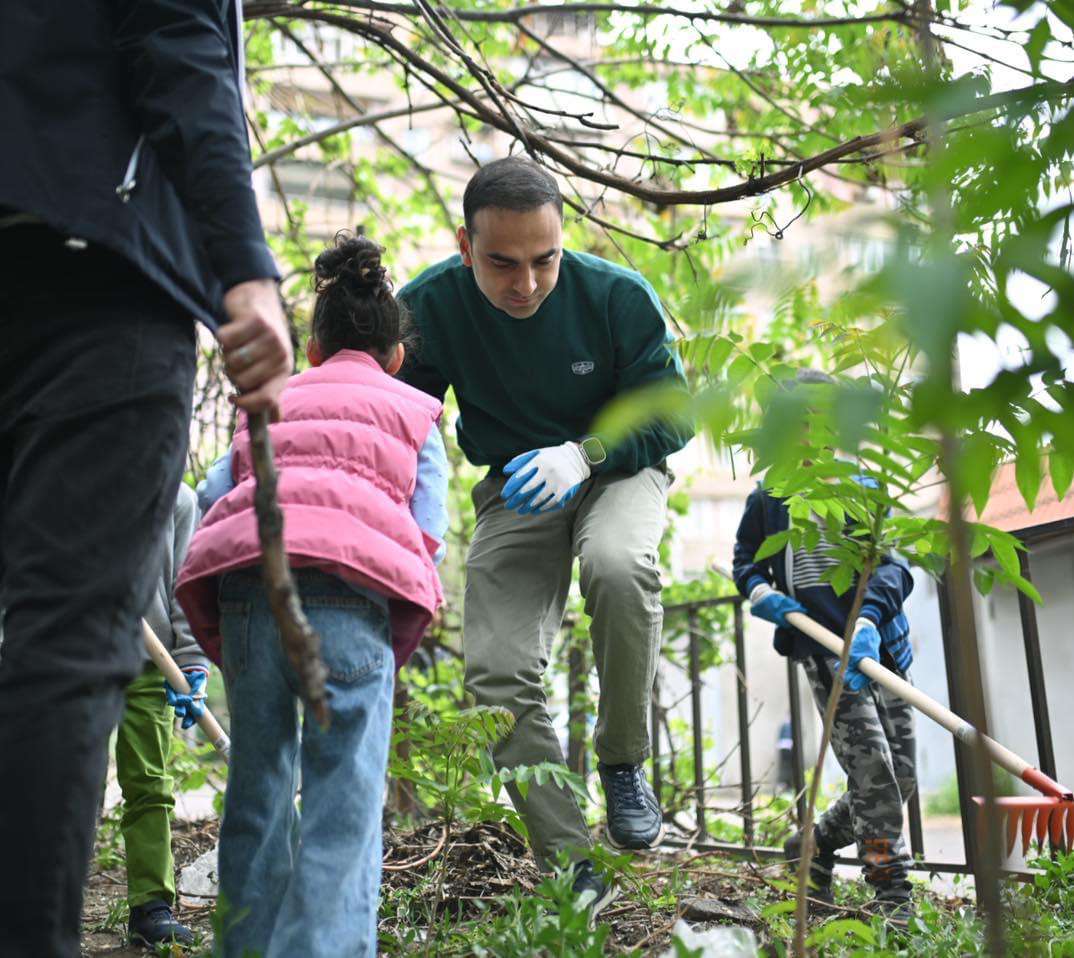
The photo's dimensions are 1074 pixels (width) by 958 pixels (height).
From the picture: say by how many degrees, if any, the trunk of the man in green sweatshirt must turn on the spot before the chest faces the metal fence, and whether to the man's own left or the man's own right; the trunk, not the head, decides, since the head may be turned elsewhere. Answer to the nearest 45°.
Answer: approximately 135° to the man's own left

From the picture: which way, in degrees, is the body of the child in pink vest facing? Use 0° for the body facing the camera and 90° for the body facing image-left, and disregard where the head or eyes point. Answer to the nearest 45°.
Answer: approximately 180°

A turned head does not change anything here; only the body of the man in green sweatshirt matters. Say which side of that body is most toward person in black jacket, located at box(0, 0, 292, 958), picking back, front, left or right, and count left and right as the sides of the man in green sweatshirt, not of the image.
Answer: front

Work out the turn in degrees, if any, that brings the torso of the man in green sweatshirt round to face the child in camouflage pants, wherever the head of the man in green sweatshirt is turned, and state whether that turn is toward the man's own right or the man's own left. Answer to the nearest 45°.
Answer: approximately 135° to the man's own left

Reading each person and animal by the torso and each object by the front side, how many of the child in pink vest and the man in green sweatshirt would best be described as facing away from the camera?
1

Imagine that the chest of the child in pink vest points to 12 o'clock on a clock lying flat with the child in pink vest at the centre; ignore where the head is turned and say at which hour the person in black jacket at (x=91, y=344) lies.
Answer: The person in black jacket is roughly at 7 o'clock from the child in pink vest.

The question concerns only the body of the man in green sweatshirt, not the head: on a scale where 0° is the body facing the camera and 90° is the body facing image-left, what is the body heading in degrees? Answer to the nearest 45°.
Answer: approximately 0°

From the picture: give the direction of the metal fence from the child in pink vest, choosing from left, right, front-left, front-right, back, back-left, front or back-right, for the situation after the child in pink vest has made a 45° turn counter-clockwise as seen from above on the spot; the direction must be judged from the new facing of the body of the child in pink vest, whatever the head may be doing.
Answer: right

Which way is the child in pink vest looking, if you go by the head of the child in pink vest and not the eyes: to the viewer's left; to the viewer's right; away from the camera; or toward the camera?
away from the camera

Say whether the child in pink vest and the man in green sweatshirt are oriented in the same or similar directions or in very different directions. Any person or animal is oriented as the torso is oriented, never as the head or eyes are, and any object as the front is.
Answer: very different directions
